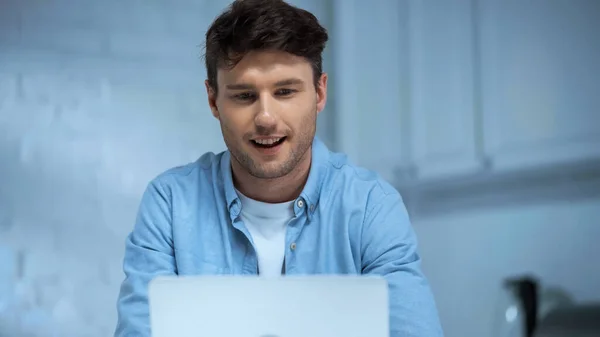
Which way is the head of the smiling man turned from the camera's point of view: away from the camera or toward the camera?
toward the camera

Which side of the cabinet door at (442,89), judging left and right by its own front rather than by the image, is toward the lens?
front

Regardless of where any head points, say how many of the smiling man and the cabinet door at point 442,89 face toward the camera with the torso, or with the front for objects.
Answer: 2

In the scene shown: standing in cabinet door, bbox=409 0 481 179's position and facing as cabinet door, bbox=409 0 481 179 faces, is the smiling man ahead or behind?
ahead

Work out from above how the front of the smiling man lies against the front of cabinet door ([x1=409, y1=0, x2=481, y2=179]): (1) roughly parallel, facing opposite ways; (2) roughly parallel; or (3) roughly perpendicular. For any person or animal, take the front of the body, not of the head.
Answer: roughly parallel

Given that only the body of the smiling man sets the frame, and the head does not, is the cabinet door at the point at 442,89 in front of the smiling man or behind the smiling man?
behind

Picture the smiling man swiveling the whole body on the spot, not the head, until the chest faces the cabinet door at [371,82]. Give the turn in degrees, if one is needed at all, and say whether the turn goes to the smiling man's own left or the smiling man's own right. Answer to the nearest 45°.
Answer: approximately 180°

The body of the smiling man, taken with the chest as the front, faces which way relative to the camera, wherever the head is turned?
toward the camera

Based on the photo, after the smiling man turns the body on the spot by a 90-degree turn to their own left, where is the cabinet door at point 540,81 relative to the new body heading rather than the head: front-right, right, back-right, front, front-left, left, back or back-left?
front-left
